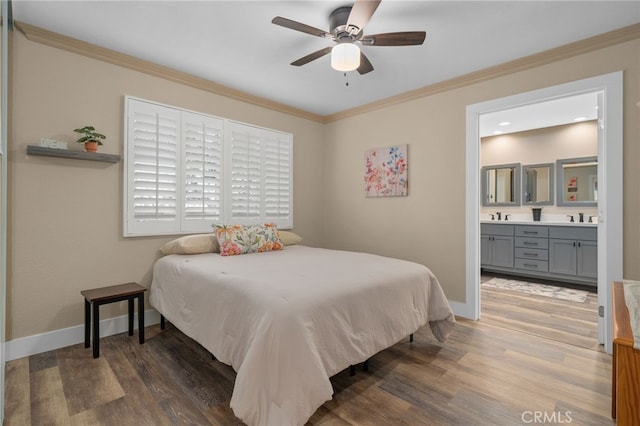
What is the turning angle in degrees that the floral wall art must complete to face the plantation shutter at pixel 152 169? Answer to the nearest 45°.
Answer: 0° — it already faces it

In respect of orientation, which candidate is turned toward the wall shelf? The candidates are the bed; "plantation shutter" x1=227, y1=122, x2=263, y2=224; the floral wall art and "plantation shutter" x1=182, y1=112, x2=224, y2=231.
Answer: the floral wall art

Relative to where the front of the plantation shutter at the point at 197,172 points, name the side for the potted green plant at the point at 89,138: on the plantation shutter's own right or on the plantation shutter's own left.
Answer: on the plantation shutter's own right

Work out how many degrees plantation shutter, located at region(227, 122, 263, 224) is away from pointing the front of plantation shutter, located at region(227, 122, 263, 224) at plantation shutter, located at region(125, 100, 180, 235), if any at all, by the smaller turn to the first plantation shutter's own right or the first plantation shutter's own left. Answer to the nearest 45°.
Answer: approximately 90° to the first plantation shutter's own right

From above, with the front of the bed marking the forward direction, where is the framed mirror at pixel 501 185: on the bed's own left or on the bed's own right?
on the bed's own left

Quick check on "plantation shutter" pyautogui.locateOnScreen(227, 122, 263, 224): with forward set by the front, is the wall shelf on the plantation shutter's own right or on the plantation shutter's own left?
on the plantation shutter's own right

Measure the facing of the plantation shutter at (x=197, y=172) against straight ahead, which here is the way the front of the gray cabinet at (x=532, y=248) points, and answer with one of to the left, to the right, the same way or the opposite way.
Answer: to the left

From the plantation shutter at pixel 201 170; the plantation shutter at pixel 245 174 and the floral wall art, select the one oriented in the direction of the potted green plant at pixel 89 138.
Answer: the floral wall art

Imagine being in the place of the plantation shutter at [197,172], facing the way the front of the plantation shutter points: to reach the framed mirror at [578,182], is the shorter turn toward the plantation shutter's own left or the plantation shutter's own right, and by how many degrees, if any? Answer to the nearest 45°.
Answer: approximately 45° to the plantation shutter's own left

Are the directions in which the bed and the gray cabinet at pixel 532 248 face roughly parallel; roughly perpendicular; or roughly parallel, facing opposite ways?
roughly perpendicular

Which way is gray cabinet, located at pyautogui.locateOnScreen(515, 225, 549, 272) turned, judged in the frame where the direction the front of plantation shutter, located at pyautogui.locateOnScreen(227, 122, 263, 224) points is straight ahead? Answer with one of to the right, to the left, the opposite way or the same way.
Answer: to the right
